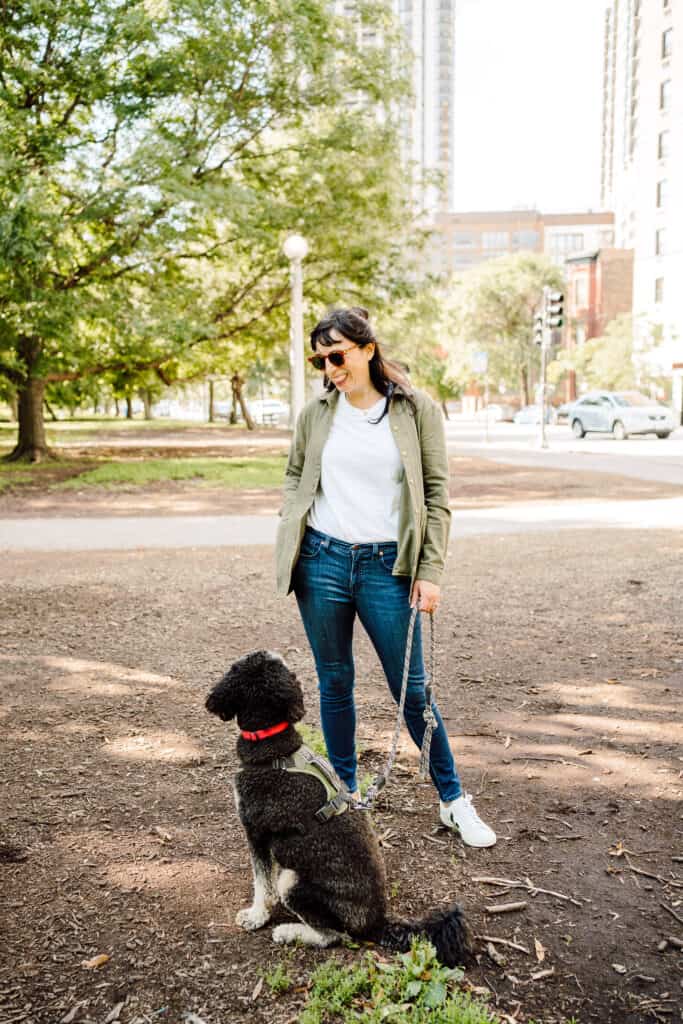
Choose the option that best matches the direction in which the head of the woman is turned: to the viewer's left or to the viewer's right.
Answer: to the viewer's left

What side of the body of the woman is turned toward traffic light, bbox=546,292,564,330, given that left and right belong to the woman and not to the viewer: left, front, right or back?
back

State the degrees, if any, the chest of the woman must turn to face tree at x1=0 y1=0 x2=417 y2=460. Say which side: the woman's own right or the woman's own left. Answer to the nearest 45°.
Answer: approximately 180°

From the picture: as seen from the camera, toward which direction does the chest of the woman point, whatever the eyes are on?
toward the camera

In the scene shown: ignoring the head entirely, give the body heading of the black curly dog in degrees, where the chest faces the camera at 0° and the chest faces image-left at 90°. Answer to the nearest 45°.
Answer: approximately 90°

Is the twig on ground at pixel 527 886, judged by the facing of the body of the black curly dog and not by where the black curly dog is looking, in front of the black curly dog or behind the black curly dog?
behind

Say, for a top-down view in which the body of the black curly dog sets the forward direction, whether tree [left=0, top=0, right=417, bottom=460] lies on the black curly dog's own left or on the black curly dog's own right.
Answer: on the black curly dog's own right

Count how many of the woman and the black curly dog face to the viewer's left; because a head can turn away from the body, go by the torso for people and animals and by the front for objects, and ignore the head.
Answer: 1
